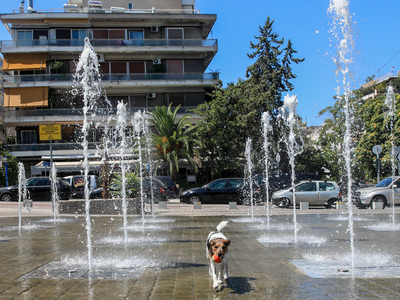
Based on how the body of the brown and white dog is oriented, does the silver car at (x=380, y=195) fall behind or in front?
behind

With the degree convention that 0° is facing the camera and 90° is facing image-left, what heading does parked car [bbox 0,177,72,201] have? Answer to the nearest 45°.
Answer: approximately 90°

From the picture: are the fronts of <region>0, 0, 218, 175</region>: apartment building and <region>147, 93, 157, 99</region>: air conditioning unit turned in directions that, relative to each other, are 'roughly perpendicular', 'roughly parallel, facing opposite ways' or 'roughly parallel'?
roughly parallel

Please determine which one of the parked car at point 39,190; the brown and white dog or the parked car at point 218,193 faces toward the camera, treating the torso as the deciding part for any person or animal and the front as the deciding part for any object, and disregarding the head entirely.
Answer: the brown and white dog

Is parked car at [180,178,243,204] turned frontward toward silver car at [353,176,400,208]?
no

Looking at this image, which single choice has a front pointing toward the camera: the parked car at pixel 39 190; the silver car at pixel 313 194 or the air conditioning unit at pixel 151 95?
the air conditioning unit

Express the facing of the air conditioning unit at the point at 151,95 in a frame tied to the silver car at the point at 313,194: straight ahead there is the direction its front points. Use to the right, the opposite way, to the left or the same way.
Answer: to the left

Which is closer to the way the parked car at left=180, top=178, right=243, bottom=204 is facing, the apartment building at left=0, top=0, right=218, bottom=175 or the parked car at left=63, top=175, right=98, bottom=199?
the parked car

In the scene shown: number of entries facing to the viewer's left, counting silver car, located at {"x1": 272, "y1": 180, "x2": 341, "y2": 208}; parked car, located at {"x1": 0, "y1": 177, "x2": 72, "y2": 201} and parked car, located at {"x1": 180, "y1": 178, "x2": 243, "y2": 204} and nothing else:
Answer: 3

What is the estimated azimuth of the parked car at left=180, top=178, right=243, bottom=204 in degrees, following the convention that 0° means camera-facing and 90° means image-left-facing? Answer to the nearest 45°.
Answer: approximately 90°

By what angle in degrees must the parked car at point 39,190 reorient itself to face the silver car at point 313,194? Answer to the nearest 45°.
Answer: approximately 135° to its left

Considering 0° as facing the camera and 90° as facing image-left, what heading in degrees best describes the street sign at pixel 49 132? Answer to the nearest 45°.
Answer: approximately 0°

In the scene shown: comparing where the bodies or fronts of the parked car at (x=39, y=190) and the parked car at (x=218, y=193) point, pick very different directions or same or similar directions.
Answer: same or similar directions

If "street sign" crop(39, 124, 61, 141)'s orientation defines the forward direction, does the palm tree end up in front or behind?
behind

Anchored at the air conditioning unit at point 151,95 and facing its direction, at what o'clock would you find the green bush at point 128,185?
The green bush is roughly at 12 o'clock from the air conditioning unit.

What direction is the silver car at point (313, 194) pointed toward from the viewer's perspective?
to the viewer's left

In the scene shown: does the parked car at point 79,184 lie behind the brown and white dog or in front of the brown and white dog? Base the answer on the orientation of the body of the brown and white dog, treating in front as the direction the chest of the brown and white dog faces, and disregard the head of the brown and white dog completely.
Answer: behind
